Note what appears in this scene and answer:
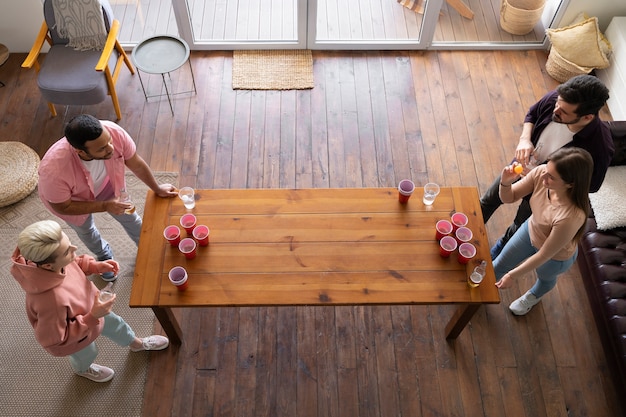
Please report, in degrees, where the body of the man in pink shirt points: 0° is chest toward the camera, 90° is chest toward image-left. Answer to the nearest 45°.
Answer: approximately 315°

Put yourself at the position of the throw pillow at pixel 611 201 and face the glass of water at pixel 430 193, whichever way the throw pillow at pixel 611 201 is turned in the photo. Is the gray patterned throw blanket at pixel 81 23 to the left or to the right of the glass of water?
right

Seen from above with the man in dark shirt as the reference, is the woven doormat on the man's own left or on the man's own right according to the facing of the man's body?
on the man's own right

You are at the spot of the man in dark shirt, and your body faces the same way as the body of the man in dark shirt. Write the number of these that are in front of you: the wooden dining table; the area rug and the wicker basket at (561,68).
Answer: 2

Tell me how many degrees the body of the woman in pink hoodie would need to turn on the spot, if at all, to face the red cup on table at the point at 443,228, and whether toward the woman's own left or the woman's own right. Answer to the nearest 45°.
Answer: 0° — they already face it

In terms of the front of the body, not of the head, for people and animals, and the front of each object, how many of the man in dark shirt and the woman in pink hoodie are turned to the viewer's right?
1

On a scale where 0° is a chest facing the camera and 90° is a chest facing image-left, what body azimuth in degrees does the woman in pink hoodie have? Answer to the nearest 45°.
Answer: approximately 270°

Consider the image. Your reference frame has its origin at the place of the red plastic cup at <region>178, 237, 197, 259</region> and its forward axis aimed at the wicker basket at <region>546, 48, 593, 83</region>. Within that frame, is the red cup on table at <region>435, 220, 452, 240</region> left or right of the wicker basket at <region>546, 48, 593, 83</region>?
right
